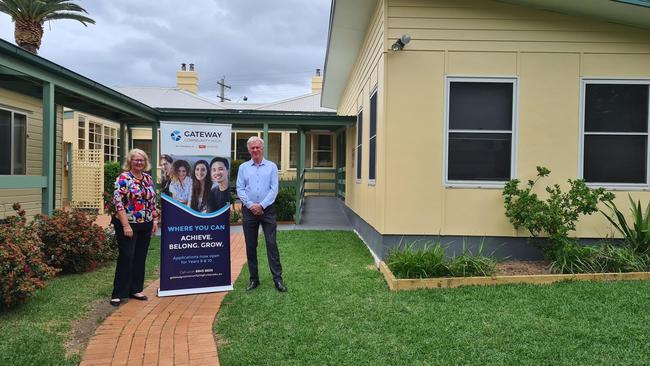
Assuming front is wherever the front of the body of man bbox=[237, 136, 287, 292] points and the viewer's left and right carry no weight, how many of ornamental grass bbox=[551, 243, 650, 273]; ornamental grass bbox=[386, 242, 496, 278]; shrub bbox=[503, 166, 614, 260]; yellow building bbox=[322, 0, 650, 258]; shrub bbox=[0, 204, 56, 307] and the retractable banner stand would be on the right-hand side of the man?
2

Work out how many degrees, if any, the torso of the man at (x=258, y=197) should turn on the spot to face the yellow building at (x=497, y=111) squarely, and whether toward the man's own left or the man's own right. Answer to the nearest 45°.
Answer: approximately 90° to the man's own left

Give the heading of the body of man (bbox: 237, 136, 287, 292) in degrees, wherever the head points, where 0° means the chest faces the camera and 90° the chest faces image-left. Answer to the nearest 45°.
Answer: approximately 0°

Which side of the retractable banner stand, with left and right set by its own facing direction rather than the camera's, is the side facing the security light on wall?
left

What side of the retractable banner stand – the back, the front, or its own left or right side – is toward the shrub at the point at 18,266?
right

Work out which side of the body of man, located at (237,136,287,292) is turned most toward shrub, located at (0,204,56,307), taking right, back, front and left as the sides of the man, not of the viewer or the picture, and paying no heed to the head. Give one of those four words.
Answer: right

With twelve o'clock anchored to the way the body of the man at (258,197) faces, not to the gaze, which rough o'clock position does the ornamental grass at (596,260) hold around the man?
The ornamental grass is roughly at 9 o'clock from the man.

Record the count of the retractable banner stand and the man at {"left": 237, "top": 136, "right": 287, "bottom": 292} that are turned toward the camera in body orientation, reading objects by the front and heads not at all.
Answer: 2

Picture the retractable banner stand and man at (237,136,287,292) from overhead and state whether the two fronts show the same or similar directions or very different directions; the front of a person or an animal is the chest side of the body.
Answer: same or similar directions

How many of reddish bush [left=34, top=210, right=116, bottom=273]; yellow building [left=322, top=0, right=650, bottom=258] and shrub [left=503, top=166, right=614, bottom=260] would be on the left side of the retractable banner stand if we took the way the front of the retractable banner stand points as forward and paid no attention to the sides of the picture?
2

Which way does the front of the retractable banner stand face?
toward the camera

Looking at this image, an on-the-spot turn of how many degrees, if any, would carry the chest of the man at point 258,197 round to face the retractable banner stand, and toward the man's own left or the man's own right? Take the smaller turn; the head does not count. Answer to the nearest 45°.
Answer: approximately 90° to the man's own right

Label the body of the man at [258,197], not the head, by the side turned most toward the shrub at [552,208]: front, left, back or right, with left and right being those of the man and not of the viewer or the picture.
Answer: left

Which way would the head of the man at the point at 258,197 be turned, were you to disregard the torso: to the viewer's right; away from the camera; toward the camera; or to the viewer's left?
toward the camera

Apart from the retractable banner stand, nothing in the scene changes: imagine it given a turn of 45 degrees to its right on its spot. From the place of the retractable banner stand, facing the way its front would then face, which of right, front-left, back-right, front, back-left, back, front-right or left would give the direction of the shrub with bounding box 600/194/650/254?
back-left
